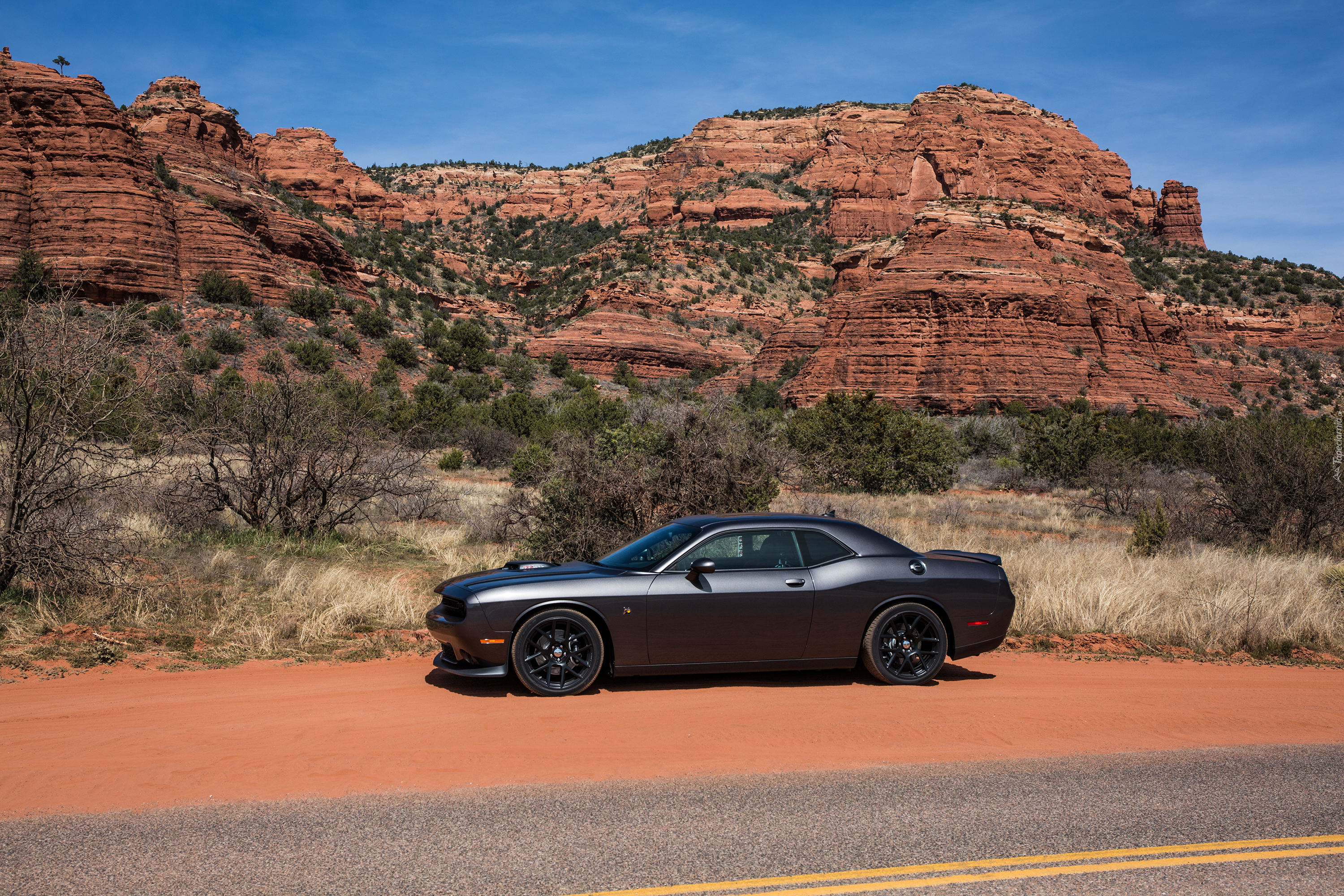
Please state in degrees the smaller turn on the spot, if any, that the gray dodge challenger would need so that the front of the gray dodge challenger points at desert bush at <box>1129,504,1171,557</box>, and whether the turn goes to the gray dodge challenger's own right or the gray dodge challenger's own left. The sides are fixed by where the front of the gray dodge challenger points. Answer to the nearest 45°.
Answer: approximately 135° to the gray dodge challenger's own right

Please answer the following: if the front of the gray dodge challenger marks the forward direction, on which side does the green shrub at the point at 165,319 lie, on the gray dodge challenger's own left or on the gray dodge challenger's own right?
on the gray dodge challenger's own right

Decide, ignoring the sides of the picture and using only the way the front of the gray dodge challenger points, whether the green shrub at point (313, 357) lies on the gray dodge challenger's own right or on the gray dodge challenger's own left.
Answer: on the gray dodge challenger's own right

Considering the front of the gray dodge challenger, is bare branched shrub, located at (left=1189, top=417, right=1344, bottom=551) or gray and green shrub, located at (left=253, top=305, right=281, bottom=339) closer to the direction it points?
the gray and green shrub

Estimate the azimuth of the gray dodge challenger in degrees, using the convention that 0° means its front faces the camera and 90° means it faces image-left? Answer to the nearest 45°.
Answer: approximately 90°

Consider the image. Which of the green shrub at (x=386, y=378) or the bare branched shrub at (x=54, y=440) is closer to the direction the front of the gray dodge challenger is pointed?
the bare branched shrub

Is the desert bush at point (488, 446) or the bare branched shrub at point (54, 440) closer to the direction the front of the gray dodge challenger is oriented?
the bare branched shrub

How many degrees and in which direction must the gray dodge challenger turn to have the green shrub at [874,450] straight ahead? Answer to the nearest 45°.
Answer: approximately 90° to its right

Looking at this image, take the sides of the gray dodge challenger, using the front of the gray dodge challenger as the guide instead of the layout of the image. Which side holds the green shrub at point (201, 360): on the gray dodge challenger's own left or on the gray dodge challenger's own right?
on the gray dodge challenger's own right

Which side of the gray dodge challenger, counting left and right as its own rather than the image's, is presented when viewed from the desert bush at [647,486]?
right

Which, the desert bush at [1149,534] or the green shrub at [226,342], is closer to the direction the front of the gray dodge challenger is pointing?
the green shrub

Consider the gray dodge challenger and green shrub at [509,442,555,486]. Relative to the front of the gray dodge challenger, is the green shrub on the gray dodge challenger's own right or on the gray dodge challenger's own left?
on the gray dodge challenger's own right
